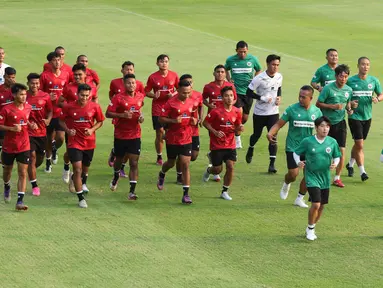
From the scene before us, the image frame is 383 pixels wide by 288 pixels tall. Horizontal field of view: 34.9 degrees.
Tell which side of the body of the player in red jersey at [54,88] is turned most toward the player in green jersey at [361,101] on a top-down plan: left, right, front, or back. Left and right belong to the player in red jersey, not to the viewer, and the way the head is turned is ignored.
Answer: left

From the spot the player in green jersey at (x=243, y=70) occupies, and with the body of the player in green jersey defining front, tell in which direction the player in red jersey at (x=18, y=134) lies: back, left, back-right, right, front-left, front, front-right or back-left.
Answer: front-right

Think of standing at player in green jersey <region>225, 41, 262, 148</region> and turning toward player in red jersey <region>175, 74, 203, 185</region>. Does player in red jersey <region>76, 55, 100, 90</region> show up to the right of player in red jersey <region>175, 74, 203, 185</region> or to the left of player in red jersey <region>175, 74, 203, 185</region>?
right

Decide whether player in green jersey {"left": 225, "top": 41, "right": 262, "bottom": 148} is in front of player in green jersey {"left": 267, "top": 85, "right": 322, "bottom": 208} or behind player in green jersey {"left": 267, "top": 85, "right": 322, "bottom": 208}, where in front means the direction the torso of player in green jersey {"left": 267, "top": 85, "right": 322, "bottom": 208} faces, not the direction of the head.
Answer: behind

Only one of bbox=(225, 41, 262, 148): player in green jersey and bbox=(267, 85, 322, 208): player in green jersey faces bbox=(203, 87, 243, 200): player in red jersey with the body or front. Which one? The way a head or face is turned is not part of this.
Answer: bbox=(225, 41, 262, 148): player in green jersey
